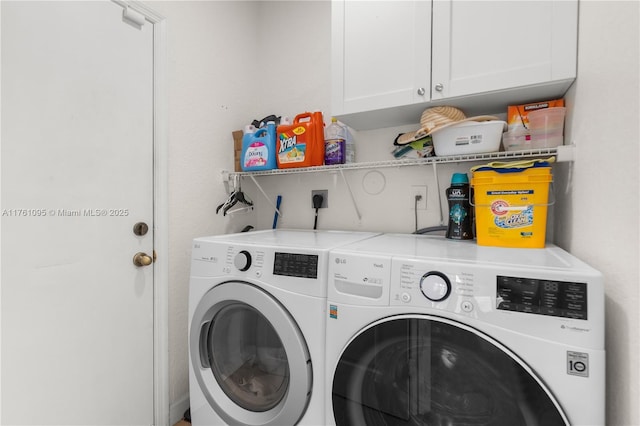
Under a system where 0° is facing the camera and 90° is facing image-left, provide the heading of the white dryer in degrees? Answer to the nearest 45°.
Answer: approximately 45°

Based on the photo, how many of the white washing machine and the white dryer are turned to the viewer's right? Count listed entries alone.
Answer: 0

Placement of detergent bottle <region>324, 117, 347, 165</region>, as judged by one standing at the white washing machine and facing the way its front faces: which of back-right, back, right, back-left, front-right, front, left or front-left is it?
right

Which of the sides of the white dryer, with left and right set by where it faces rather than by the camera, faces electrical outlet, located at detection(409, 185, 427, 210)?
back

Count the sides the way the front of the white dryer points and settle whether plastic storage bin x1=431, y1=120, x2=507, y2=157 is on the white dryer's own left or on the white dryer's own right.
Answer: on the white dryer's own left

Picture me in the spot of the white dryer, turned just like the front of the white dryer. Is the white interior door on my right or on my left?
on my right

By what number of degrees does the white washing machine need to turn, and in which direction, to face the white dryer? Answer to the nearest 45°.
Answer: approximately 45° to its right

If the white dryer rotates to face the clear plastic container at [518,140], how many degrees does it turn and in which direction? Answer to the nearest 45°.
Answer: approximately 135° to its left
